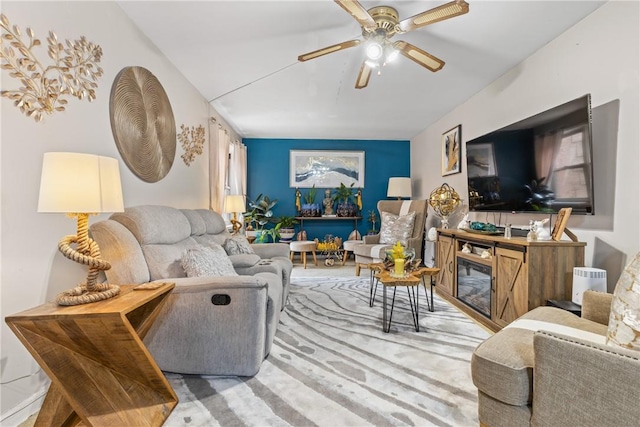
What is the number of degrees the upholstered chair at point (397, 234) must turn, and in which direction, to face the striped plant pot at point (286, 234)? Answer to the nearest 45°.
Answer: approximately 45° to its right

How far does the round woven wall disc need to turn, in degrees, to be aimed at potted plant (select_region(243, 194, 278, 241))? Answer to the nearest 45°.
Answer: approximately 90° to its left

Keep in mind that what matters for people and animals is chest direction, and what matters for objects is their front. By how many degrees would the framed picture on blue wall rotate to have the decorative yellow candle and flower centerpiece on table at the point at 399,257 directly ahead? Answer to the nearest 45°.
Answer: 0° — it already faces it

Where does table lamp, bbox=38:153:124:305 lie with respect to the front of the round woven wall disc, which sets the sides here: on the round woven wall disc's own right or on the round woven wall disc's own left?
on the round woven wall disc's own right

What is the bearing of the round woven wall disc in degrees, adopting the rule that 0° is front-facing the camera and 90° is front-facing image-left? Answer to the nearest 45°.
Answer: approximately 315°

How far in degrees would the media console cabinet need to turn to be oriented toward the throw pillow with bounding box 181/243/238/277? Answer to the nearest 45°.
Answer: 0° — it already faces it

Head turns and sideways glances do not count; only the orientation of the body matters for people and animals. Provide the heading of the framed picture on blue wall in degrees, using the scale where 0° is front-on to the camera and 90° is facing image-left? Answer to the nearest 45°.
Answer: approximately 0°

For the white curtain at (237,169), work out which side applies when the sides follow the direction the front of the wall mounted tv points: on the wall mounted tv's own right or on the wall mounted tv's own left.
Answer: on the wall mounted tv's own right

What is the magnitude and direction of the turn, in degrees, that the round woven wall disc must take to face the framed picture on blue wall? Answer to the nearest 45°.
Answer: approximately 90° to its left

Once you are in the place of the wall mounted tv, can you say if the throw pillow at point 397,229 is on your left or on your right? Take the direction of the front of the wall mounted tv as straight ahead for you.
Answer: on your right
